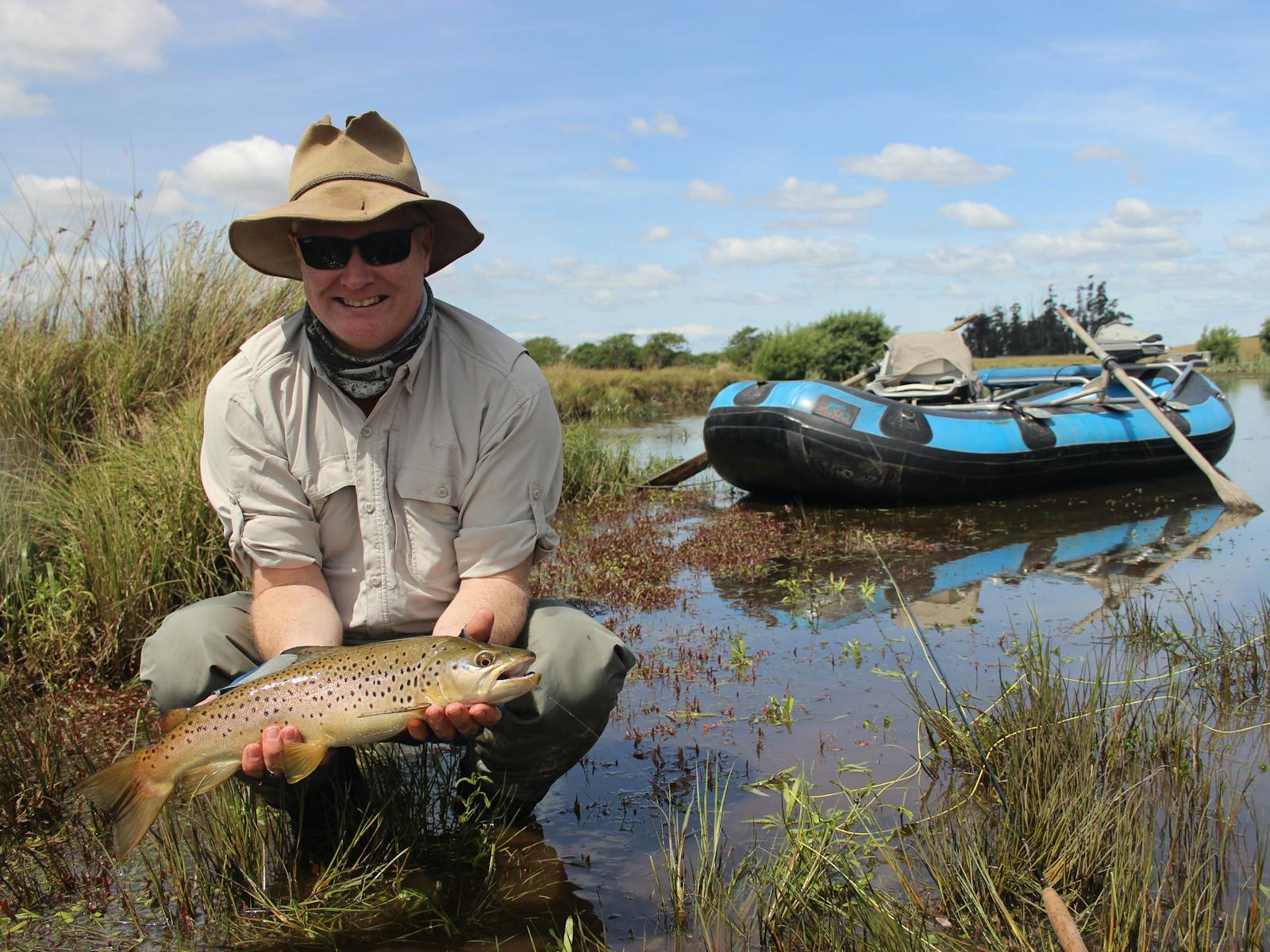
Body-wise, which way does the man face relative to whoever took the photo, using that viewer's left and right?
facing the viewer

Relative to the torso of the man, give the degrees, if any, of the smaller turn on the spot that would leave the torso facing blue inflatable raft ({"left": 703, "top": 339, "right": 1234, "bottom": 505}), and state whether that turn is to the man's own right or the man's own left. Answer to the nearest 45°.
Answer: approximately 135° to the man's own left

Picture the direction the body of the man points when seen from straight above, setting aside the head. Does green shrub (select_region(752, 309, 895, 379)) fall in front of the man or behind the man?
behind

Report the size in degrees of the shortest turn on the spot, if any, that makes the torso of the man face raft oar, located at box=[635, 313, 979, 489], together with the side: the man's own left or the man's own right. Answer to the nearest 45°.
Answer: approximately 180°

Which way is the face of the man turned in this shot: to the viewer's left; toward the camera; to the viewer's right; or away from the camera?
toward the camera

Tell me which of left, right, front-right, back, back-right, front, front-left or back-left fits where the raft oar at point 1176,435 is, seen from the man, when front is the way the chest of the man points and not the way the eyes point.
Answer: back-left

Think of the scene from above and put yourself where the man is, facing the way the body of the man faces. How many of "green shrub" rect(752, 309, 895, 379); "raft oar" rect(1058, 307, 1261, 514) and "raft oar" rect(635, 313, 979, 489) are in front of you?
0
